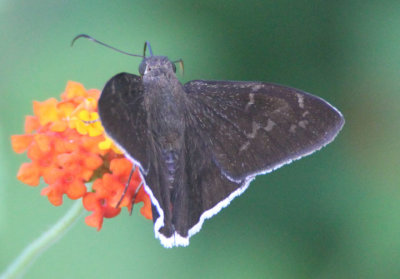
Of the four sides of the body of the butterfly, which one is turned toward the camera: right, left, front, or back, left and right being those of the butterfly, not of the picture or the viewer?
back
